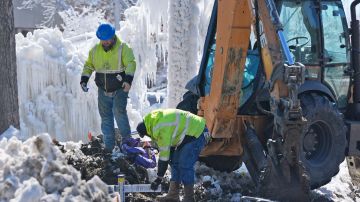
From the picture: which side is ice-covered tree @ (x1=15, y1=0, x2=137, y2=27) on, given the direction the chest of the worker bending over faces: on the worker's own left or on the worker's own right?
on the worker's own right

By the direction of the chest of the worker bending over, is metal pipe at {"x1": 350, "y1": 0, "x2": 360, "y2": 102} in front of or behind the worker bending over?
behind

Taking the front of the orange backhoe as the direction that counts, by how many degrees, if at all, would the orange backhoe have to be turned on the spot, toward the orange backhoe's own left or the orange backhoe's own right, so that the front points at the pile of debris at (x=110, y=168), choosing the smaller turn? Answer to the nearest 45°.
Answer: approximately 135° to the orange backhoe's own left

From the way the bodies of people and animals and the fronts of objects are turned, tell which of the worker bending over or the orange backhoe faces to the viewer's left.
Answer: the worker bending over

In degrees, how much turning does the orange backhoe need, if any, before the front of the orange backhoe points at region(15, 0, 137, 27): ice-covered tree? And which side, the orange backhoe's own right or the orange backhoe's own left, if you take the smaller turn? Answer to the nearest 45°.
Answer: approximately 90° to the orange backhoe's own left

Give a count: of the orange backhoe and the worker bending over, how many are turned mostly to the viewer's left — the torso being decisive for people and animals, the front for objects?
1

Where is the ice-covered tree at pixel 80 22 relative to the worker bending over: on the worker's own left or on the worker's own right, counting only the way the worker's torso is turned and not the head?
on the worker's own right

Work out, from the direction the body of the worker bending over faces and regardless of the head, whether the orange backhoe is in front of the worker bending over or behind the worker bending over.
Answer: behind

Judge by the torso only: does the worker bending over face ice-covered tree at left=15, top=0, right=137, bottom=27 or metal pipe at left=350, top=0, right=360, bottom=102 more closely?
the ice-covered tree

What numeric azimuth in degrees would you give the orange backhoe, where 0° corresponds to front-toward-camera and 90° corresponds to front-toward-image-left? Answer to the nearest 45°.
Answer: approximately 225°

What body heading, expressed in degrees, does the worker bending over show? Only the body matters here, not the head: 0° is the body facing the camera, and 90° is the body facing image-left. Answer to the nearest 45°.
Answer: approximately 90°
